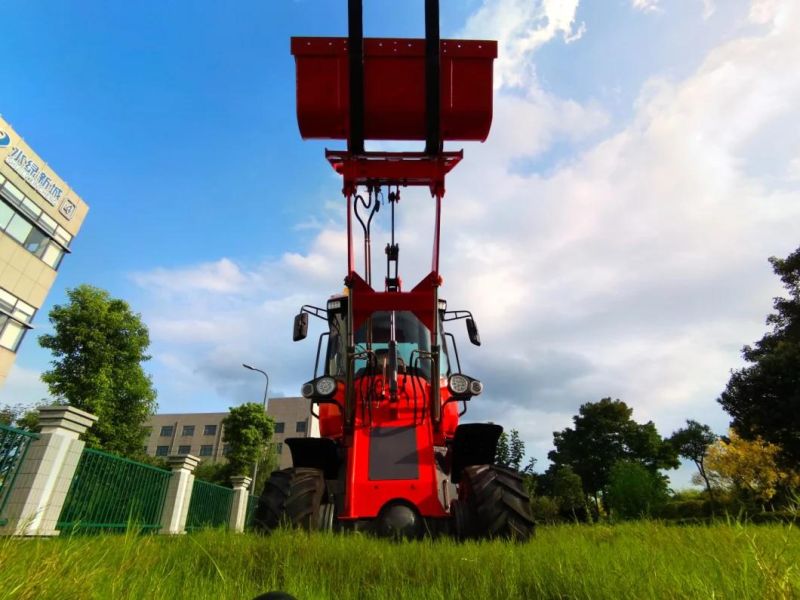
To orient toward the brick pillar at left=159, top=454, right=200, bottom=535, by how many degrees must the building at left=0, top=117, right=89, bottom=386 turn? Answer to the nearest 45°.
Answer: approximately 45° to its right

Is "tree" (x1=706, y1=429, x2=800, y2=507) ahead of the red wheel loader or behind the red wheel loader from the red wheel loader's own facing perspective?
behind

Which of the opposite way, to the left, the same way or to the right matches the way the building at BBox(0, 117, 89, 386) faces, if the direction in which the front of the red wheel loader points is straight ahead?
to the left

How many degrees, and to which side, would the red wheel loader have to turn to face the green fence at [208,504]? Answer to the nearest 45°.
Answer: approximately 135° to its right

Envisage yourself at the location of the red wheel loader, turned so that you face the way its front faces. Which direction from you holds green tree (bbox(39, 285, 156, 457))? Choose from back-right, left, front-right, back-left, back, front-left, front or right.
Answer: back-right

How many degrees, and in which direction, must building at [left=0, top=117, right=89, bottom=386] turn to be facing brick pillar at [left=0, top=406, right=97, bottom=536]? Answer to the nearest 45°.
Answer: approximately 45° to its right

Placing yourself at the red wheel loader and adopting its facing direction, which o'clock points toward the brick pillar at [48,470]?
The brick pillar is roughly at 4 o'clock from the red wheel loader.

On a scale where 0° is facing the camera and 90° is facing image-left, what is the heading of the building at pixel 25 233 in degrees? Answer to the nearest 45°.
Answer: approximately 315°

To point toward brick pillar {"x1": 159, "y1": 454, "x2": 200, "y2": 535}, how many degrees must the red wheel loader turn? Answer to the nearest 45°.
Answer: approximately 135° to its right

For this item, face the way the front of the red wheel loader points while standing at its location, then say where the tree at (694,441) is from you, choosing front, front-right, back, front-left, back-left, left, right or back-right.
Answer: back-left

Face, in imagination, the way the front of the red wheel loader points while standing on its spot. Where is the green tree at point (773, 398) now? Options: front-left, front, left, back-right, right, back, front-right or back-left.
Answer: back-left

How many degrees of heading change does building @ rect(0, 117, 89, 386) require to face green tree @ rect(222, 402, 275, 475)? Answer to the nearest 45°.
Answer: approximately 45° to its left
